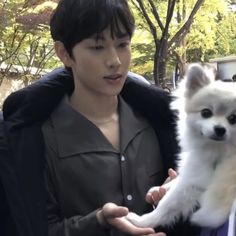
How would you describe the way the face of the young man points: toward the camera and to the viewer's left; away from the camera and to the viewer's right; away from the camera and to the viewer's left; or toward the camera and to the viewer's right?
toward the camera and to the viewer's right

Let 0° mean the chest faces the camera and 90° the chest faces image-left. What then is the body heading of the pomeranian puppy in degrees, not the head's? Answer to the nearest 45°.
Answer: approximately 0°

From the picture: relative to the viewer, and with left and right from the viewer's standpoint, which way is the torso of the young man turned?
facing the viewer and to the right of the viewer

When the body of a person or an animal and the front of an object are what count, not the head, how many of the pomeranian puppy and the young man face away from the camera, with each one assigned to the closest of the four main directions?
0
